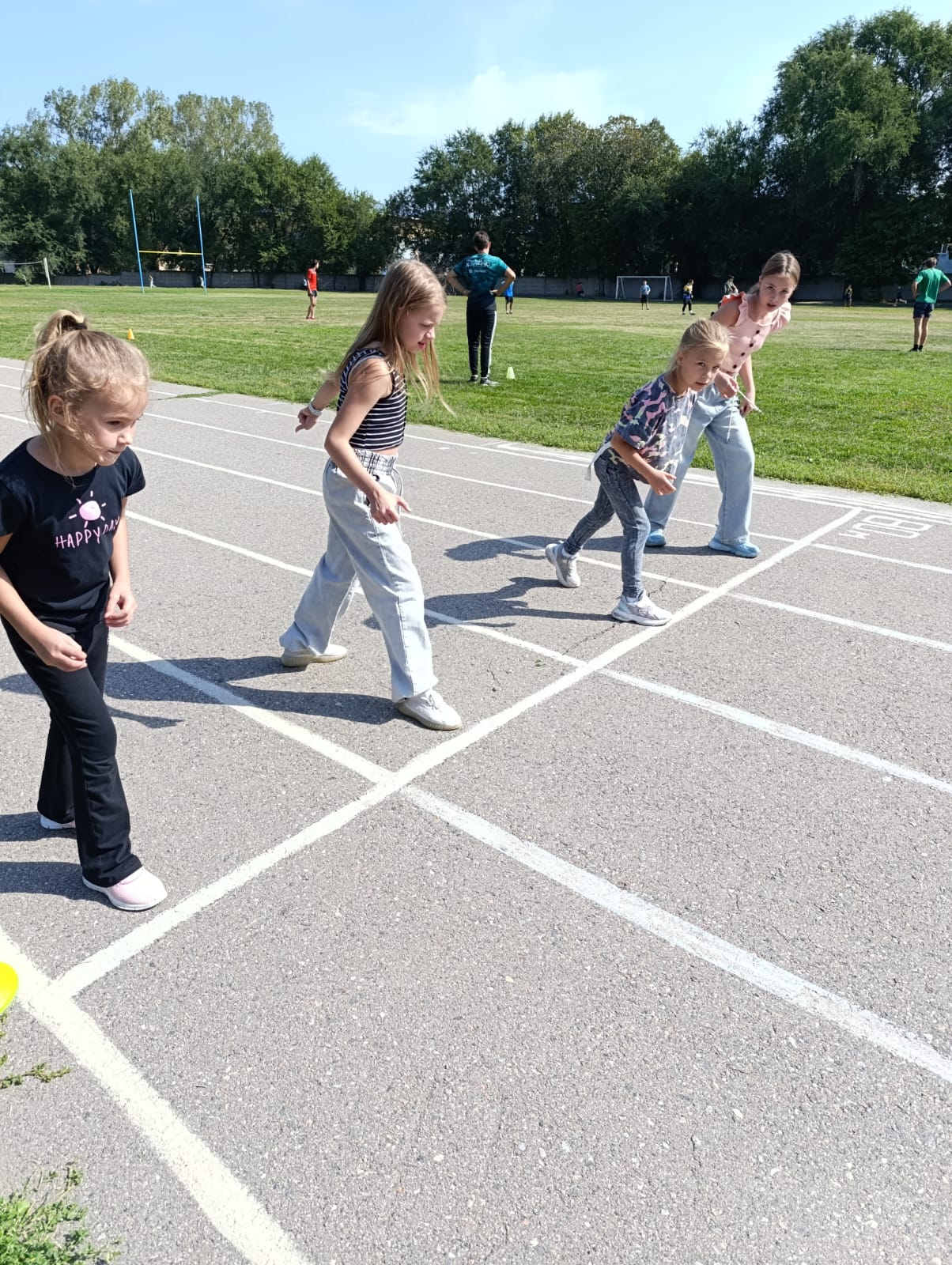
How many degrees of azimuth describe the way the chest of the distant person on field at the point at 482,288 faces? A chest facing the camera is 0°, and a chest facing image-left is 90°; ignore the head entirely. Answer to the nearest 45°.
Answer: approximately 180°

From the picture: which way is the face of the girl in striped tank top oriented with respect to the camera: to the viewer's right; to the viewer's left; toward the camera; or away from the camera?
to the viewer's right

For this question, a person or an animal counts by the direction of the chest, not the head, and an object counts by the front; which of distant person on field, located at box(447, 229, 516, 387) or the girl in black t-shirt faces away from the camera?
the distant person on field

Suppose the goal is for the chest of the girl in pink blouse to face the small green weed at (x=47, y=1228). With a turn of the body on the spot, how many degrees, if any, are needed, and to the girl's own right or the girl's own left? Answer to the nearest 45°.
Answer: approximately 45° to the girl's own right

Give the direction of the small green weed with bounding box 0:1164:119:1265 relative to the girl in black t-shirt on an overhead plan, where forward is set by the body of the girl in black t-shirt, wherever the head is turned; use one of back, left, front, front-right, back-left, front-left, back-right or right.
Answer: front-right

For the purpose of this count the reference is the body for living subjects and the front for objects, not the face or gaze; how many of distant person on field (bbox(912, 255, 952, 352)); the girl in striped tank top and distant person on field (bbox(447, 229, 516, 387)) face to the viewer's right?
1

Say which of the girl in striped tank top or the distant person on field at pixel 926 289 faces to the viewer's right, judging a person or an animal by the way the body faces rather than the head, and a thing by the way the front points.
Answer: the girl in striped tank top

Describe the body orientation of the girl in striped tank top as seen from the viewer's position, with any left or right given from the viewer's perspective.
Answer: facing to the right of the viewer

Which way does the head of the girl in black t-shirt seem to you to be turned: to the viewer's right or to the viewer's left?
to the viewer's right

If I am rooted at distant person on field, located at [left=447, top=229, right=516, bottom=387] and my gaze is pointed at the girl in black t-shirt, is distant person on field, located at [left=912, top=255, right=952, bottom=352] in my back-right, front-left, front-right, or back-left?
back-left

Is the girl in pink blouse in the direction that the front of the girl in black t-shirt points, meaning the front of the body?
no

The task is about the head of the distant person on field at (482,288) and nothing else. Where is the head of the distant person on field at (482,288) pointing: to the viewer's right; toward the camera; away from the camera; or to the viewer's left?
away from the camera

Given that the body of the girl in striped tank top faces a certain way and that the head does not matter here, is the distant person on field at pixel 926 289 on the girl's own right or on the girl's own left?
on the girl's own left
